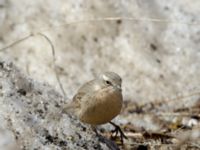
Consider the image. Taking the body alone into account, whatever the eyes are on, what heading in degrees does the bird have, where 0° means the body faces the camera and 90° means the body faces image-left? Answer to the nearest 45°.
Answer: approximately 315°
